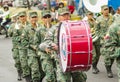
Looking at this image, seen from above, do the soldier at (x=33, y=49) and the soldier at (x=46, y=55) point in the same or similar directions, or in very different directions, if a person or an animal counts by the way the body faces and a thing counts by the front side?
same or similar directions

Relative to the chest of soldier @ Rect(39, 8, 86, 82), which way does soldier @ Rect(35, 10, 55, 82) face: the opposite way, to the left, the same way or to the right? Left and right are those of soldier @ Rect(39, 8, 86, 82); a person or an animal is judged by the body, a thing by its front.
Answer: the same way

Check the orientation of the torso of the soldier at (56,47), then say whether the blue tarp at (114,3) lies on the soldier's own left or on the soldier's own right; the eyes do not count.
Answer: on the soldier's own left

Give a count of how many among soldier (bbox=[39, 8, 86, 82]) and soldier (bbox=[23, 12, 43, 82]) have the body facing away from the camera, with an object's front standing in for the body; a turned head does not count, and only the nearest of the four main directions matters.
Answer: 0

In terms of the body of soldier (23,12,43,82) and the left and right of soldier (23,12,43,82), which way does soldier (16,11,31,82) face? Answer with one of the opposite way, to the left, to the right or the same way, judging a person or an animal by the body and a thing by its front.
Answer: the same way

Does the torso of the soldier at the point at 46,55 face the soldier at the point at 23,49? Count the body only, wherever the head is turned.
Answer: no

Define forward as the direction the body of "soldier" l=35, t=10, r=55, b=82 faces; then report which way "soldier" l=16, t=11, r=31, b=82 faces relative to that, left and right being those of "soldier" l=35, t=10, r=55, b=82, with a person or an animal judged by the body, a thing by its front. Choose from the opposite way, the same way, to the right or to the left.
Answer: the same way

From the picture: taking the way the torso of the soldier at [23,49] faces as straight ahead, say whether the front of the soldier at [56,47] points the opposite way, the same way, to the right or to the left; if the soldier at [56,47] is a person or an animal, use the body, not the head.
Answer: the same way
